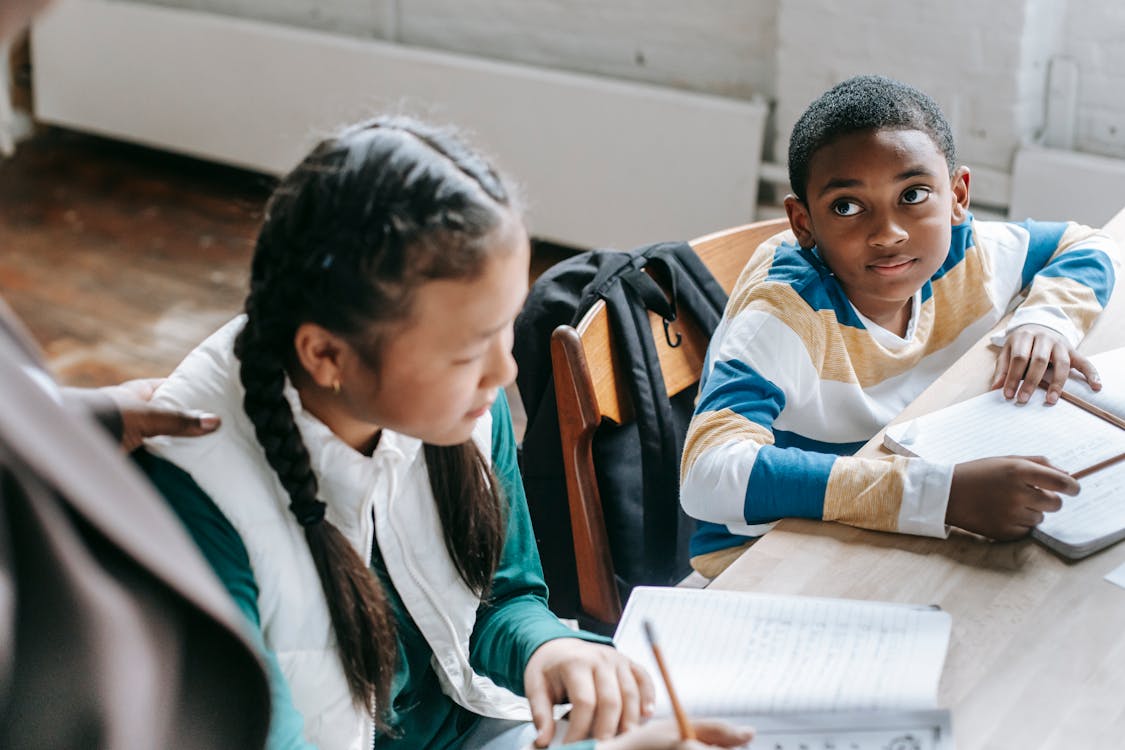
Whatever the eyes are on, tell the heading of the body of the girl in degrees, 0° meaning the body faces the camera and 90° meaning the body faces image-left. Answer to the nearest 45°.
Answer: approximately 315°

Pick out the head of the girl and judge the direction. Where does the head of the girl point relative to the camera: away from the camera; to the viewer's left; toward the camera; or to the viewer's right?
to the viewer's right

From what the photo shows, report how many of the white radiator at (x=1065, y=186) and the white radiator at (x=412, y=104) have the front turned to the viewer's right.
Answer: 0

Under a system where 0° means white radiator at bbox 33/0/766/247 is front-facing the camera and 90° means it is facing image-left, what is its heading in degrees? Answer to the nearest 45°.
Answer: approximately 45°

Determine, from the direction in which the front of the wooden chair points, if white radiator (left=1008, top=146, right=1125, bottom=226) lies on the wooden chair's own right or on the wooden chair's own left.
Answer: on the wooden chair's own left

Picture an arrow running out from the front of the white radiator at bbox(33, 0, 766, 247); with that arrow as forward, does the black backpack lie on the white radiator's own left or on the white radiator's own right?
on the white radiator's own left

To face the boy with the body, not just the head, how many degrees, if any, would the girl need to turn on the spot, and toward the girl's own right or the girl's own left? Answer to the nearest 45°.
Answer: approximately 90° to the girl's own left

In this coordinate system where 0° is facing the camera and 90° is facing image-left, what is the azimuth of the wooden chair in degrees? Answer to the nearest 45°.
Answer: approximately 315°
